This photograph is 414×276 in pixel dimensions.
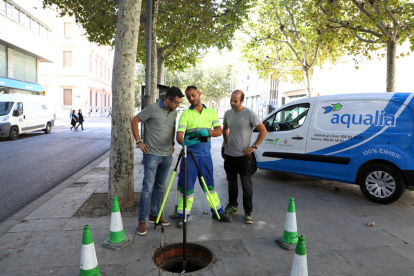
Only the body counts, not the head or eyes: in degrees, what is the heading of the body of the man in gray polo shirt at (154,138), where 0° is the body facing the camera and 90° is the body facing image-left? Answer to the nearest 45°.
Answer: approximately 315°

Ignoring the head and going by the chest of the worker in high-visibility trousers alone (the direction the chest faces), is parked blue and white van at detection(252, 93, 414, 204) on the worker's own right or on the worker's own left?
on the worker's own left

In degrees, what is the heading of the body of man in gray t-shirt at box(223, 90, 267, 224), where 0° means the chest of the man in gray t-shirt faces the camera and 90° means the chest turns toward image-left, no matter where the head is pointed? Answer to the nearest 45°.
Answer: approximately 45°

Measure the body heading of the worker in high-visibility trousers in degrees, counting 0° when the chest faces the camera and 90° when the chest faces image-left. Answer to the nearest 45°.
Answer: approximately 0°

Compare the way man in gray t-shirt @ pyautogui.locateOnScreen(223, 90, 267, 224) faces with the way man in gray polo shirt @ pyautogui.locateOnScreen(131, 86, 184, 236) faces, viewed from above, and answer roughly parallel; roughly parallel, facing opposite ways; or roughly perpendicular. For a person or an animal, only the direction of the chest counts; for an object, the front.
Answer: roughly perpendicular

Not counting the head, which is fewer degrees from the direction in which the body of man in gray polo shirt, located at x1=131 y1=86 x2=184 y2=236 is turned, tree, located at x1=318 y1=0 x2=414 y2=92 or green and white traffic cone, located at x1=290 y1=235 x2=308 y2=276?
the green and white traffic cone

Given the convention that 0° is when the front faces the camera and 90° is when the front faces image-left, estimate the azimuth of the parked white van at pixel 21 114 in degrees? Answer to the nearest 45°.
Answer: approximately 45°

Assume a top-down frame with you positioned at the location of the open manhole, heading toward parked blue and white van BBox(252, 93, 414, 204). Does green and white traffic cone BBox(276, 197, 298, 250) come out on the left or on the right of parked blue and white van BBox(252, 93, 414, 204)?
right
